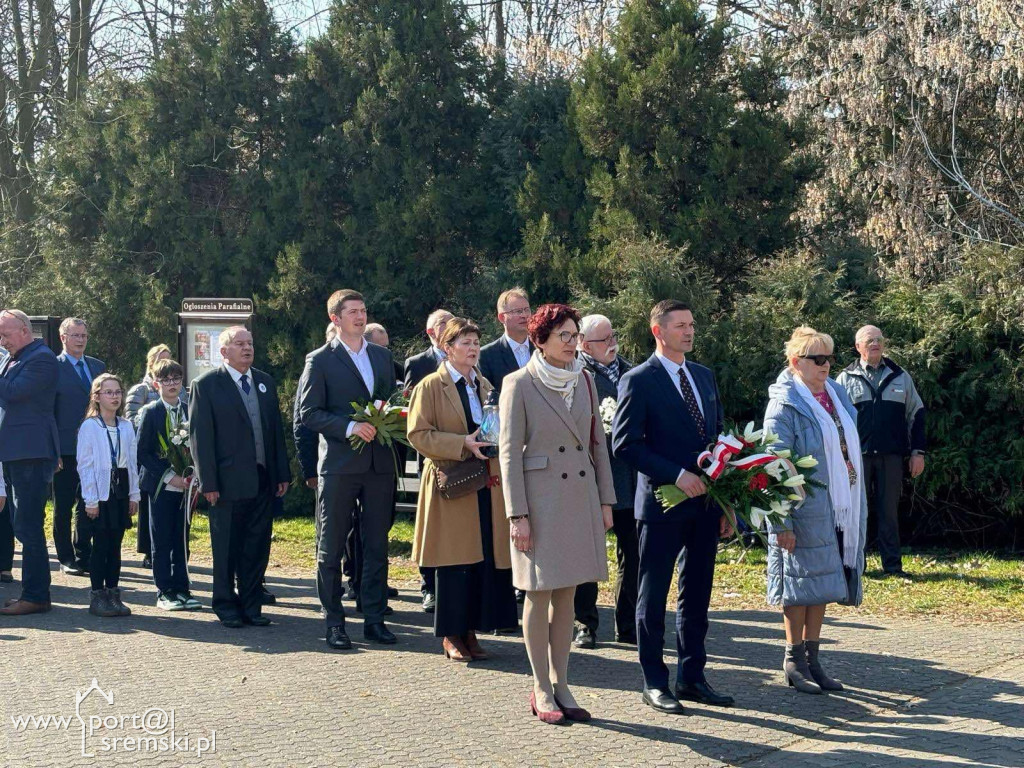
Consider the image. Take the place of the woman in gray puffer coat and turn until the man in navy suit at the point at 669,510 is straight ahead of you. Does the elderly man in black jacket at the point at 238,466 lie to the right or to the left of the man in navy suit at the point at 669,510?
right

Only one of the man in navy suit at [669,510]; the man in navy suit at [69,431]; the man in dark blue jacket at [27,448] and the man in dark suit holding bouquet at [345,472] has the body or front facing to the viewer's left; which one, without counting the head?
the man in dark blue jacket

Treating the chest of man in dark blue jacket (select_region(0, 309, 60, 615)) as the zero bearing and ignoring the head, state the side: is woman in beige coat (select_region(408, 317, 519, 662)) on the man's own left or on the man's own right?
on the man's own left

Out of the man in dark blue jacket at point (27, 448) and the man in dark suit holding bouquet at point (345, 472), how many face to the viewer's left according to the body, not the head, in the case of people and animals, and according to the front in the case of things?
1

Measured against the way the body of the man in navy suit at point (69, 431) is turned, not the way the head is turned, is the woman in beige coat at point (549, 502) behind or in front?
in front

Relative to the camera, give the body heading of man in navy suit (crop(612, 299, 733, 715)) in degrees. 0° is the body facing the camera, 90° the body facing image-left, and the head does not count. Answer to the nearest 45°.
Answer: approximately 315°

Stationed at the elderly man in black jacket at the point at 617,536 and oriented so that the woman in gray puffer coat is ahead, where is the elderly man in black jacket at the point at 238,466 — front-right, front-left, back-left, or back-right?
back-right

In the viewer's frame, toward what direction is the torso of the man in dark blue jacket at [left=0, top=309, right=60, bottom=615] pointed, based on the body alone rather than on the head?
to the viewer's left

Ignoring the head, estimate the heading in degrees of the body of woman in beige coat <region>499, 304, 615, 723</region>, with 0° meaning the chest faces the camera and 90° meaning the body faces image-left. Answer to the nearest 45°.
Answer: approximately 315°

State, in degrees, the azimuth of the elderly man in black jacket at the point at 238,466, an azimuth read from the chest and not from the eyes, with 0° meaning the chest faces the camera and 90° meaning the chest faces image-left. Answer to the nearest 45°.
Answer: approximately 315°

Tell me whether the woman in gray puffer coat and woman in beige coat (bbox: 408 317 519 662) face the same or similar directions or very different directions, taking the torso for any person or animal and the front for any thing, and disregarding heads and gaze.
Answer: same or similar directions

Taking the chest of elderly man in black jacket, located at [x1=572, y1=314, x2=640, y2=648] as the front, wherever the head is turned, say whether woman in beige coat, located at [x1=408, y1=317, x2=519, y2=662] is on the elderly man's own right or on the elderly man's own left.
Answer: on the elderly man's own right

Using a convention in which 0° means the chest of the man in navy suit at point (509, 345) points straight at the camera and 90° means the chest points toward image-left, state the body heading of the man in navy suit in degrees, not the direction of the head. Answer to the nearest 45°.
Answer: approximately 315°
